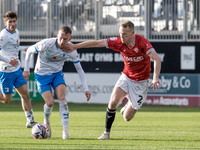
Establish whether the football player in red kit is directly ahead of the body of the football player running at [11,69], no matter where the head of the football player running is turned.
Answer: yes

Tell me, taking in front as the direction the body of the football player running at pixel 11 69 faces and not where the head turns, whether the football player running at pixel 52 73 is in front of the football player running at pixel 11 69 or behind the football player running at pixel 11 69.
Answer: in front

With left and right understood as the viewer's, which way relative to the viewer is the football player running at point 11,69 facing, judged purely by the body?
facing the viewer and to the right of the viewer

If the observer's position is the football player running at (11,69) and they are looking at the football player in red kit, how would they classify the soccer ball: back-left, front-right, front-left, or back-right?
front-right

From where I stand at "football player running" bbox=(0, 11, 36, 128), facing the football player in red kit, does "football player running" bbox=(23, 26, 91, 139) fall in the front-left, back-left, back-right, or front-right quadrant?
front-right

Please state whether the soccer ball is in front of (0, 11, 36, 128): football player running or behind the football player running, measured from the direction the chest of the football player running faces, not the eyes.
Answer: in front
